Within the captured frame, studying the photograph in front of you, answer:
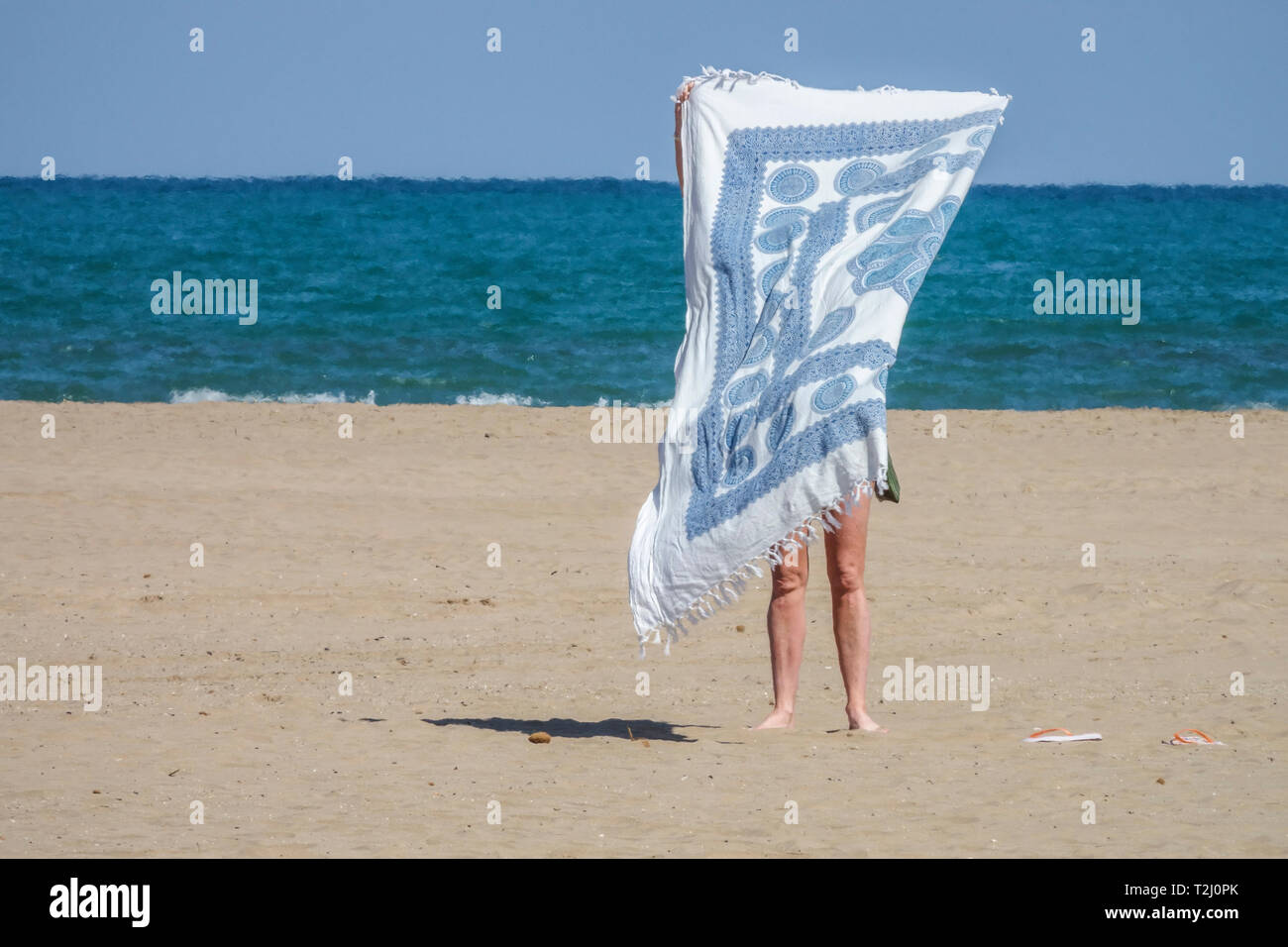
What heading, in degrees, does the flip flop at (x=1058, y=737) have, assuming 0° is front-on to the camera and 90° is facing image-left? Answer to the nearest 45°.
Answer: approximately 90°
